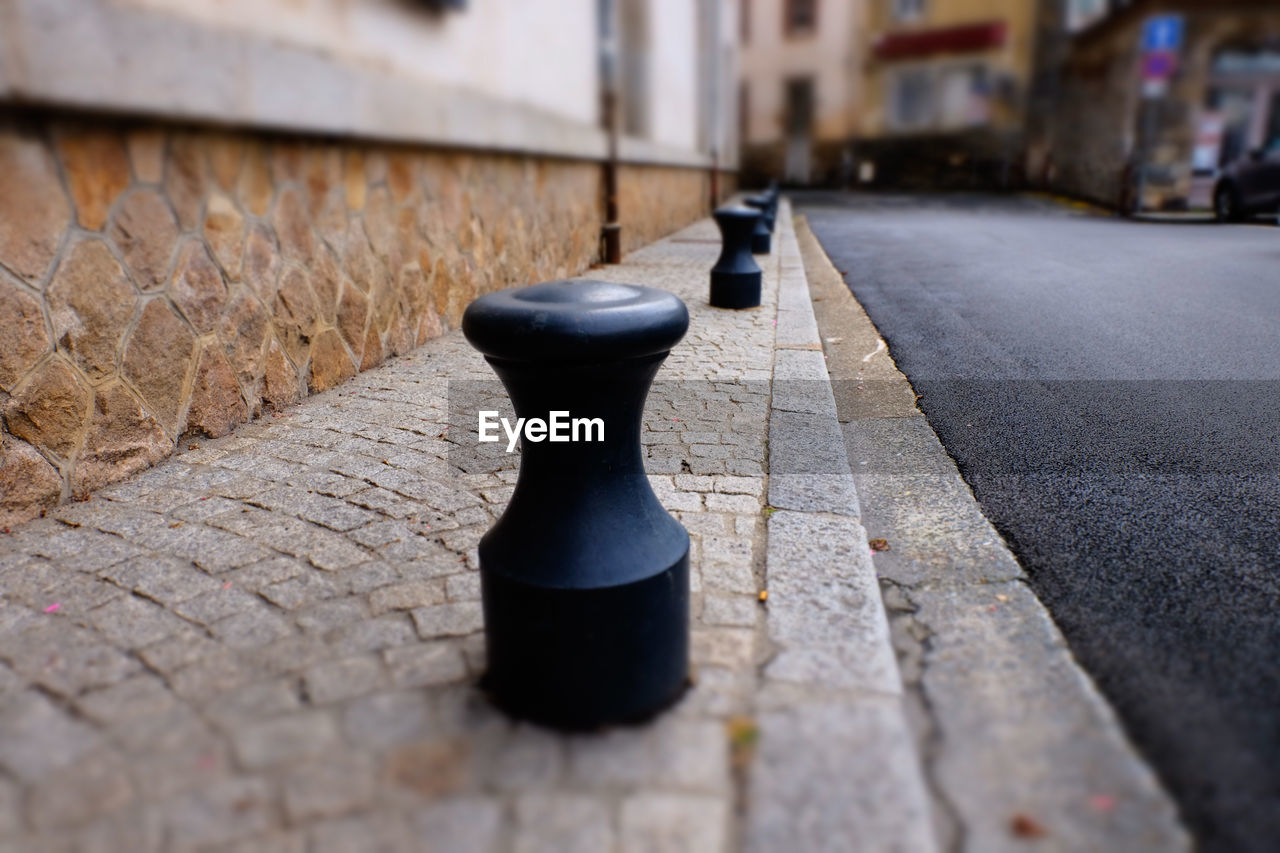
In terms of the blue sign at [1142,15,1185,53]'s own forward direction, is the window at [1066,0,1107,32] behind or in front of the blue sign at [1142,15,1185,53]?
behind

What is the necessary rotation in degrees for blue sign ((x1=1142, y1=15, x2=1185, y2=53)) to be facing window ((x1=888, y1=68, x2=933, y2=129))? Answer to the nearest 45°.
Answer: approximately 135° to its right

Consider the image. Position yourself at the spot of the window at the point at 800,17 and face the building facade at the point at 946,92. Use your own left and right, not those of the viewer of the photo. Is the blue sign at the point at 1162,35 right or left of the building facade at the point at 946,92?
right

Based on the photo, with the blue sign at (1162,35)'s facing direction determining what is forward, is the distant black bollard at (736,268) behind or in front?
in front

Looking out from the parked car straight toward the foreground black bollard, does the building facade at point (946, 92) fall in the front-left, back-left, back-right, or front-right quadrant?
back-right

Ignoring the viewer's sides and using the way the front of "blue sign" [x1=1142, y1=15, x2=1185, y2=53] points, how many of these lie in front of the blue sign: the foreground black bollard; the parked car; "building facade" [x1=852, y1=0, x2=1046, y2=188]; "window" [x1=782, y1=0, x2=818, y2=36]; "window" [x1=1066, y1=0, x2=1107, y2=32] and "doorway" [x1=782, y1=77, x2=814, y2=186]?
2

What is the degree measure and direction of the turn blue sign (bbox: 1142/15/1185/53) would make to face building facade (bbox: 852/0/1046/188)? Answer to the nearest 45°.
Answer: approximately 135° to its right

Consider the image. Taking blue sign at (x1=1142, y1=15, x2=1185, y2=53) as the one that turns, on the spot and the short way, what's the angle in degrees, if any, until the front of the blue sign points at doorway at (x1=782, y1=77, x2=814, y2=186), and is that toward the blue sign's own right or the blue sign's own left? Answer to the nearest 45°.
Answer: approximately 135° to the blue sign's own right

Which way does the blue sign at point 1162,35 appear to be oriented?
toward the camera

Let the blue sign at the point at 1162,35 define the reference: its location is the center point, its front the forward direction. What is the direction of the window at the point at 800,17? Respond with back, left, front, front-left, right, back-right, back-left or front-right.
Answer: back-right

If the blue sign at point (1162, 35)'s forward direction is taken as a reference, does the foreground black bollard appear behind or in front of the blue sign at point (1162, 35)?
in front

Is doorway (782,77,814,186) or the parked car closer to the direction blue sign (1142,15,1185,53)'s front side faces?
the parked car

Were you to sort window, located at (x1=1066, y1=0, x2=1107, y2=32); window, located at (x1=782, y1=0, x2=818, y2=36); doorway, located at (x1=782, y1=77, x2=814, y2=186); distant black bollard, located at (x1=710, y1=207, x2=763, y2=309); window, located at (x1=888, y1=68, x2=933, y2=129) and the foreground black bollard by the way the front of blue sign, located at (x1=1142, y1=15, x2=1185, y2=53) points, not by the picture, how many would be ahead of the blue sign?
2
